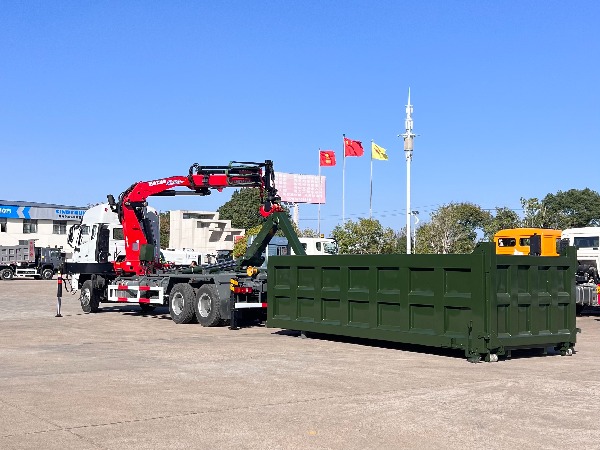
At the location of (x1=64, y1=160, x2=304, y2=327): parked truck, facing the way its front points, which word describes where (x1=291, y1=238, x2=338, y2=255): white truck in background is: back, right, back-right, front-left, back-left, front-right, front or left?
right

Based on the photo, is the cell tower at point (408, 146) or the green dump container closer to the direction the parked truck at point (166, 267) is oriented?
the cell tower

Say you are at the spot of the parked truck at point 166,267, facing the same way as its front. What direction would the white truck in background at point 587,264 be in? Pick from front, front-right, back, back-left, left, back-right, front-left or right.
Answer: back-right

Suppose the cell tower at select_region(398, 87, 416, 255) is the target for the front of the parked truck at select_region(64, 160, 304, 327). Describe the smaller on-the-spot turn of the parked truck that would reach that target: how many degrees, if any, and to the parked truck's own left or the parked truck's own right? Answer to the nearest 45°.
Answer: approximately 90° to the parked truck's own right

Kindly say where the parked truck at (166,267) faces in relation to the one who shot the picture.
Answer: facing away from the viewer and to the left of the viewer

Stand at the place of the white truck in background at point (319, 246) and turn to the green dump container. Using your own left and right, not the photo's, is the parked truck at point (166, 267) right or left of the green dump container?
right

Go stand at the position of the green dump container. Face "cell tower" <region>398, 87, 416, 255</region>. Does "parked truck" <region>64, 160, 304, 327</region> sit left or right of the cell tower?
left

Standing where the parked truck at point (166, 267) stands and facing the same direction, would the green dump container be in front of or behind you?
behind
